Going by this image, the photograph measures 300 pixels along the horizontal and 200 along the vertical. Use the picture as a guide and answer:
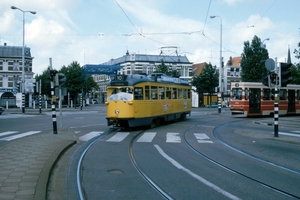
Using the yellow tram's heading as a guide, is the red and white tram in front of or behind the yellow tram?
behind

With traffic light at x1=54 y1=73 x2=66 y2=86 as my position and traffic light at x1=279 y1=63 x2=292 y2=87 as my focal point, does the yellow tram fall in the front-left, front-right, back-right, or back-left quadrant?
front-left
